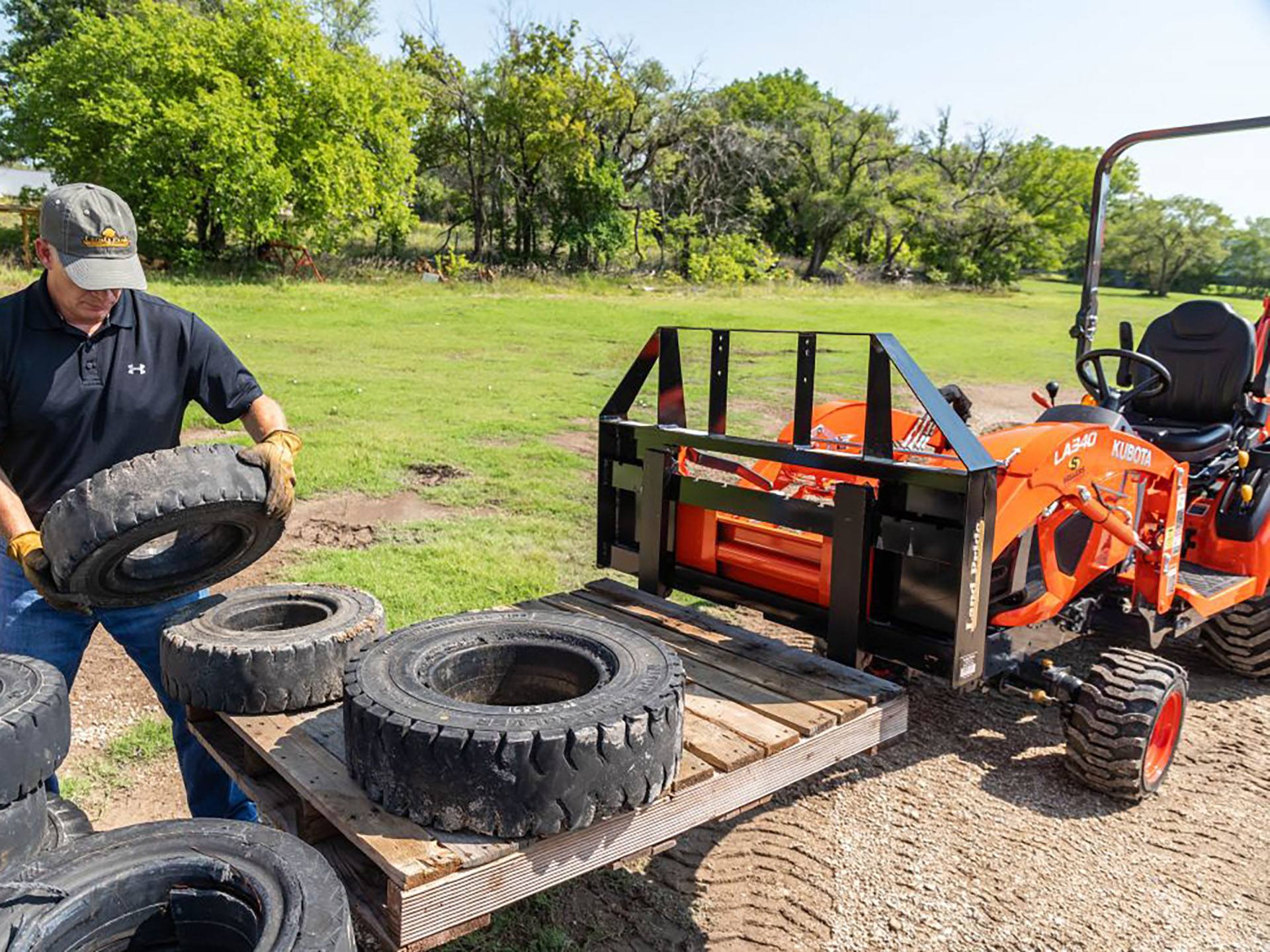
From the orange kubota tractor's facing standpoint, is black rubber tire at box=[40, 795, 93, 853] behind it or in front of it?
in front

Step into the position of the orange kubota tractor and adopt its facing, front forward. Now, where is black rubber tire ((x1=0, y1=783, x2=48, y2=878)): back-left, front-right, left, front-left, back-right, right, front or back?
front

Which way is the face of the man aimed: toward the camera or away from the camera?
toward the camera

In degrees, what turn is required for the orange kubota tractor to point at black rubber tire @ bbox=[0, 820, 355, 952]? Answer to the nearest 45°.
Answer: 0° — it already faces it

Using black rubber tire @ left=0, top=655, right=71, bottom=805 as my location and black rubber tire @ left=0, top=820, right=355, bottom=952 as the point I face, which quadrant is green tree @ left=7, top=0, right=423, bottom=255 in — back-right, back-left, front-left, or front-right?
back-left

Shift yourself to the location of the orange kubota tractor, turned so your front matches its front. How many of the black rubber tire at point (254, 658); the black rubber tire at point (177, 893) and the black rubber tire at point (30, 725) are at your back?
0

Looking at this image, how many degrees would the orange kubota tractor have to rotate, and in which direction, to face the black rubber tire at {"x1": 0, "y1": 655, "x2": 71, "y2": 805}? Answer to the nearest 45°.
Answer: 0° — it already faces it

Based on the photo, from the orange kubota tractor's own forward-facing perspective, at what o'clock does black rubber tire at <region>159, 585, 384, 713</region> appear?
The black rubber tire is roughly at 12 o'clock from the orange kubota tractor.

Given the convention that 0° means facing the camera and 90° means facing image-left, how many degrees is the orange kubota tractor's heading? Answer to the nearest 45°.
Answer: approximately 45°

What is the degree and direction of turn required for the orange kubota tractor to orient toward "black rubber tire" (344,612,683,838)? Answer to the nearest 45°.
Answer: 0° — it already faces it

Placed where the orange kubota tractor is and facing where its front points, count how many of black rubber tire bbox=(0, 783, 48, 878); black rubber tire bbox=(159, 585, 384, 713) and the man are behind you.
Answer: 0

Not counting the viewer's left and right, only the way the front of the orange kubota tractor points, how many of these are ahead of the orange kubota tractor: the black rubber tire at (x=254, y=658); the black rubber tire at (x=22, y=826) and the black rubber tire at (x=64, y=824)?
3
